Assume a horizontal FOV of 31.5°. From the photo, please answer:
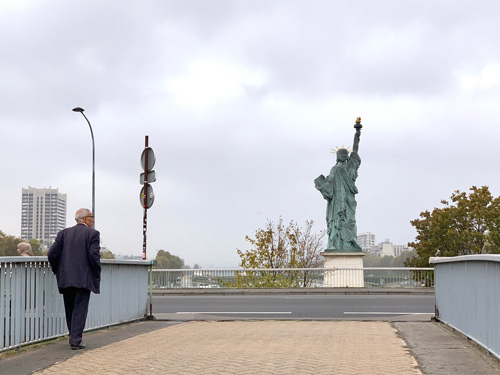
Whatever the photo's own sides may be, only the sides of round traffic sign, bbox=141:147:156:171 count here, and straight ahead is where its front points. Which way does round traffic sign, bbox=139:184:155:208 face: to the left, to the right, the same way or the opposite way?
the same way

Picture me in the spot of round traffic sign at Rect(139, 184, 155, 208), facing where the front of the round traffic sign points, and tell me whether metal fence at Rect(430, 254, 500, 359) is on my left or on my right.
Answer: on my right

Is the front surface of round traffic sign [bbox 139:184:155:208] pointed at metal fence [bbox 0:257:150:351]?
no

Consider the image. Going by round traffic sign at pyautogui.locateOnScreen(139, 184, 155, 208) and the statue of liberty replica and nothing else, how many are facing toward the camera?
0

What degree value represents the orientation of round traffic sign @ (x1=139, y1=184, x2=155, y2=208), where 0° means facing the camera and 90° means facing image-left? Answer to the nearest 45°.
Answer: approximately 225°

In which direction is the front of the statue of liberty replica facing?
away from the camera

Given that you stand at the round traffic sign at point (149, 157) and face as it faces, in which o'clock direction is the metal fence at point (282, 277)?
The metal fence is roughly at 11 o'clock from the round traffic sign.

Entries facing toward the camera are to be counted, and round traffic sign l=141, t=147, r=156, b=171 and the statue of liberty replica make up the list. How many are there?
0

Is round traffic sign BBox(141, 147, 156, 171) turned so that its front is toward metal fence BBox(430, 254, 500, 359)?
no

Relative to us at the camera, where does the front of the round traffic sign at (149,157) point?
facing away from the viewer and to the right of the viewer

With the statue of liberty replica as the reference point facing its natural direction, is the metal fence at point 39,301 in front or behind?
behind

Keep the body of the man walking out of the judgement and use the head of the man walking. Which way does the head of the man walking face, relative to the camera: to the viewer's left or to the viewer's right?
to the viewer's right

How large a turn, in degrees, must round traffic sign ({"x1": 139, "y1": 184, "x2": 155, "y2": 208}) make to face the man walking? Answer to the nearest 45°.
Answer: approximately 135° to its right

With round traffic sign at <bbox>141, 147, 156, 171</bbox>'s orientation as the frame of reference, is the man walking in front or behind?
behind

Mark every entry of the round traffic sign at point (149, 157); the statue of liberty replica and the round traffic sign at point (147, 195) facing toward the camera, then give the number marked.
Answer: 0

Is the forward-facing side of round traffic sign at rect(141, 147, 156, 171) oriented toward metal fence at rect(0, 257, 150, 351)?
no

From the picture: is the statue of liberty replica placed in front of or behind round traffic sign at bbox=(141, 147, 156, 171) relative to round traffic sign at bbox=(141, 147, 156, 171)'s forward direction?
in front

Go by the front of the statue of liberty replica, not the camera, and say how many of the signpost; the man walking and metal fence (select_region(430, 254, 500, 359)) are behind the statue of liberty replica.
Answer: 3
